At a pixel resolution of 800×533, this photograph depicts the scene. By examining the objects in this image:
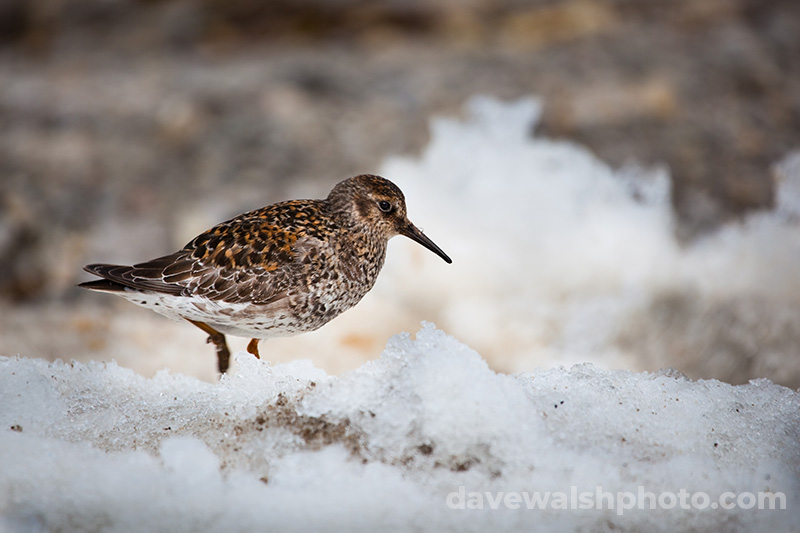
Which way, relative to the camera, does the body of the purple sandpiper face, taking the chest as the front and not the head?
to the viewer's right
